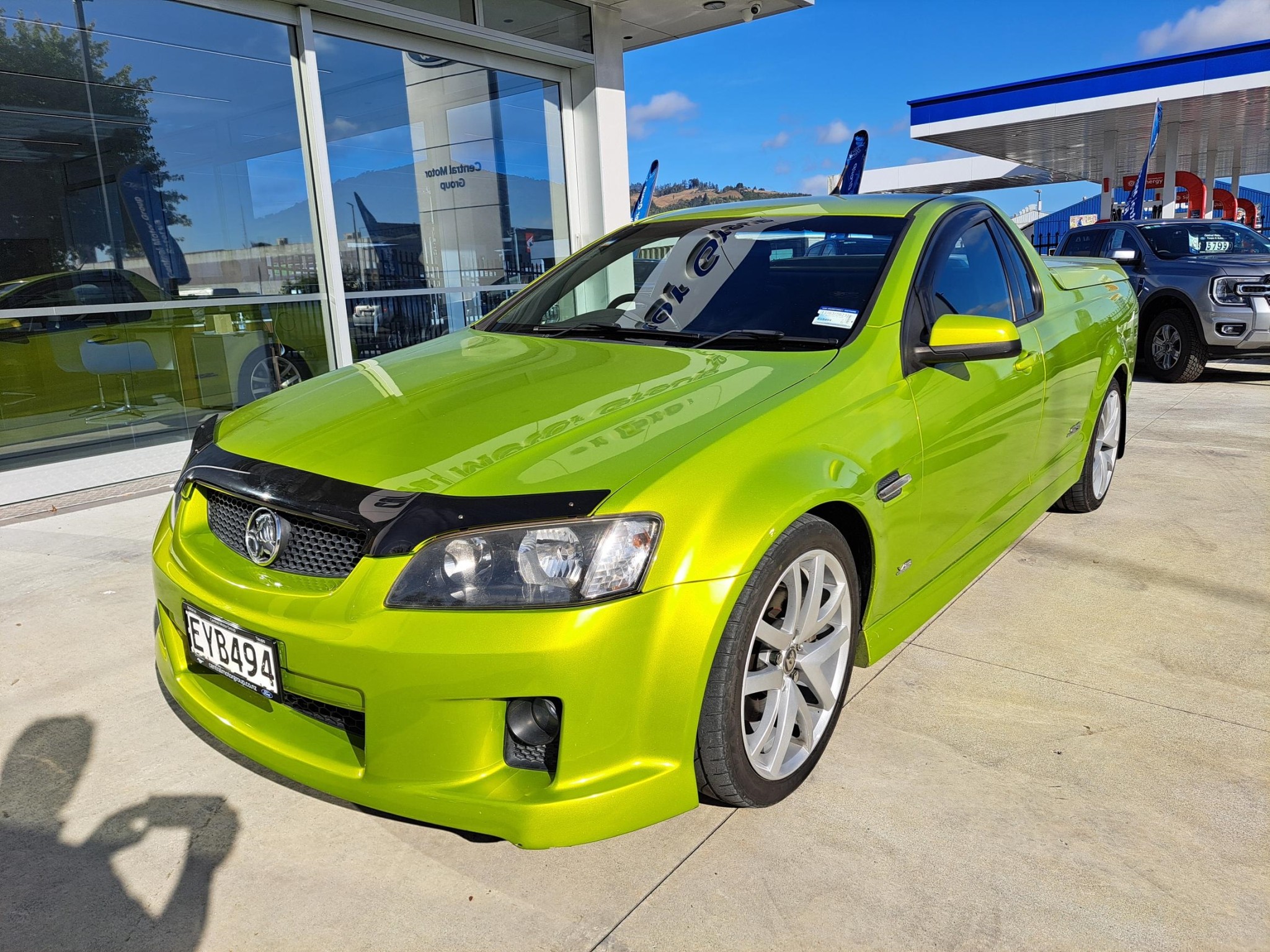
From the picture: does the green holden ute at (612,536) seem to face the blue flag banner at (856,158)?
no

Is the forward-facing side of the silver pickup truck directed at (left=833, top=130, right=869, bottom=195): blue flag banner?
no

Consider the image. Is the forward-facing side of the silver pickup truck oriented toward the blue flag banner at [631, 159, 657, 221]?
no

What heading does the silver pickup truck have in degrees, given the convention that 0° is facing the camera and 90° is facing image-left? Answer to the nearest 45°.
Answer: approximately 315°

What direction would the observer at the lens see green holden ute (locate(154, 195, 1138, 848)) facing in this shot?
facing the viewer and to the left of the viewer

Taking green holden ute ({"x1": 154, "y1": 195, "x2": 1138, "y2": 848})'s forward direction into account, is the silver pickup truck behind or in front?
behind

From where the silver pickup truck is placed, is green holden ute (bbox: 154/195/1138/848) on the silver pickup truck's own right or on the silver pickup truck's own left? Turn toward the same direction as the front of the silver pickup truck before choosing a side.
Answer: on the silver pickup truck's own right

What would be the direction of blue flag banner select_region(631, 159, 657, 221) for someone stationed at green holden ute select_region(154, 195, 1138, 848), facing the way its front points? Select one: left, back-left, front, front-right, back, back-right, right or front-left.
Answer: back-right

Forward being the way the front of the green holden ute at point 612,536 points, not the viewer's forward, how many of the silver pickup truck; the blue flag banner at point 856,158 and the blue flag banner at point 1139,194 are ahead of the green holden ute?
0

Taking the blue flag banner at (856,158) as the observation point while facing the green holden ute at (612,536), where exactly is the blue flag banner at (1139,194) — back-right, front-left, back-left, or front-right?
back-left

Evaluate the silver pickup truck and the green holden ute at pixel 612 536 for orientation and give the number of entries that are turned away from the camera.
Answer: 0

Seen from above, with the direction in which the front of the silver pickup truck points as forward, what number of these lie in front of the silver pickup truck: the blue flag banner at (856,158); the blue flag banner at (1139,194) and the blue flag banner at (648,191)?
0

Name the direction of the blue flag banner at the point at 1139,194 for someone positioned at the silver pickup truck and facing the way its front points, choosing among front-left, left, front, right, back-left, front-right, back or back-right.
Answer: back-left
